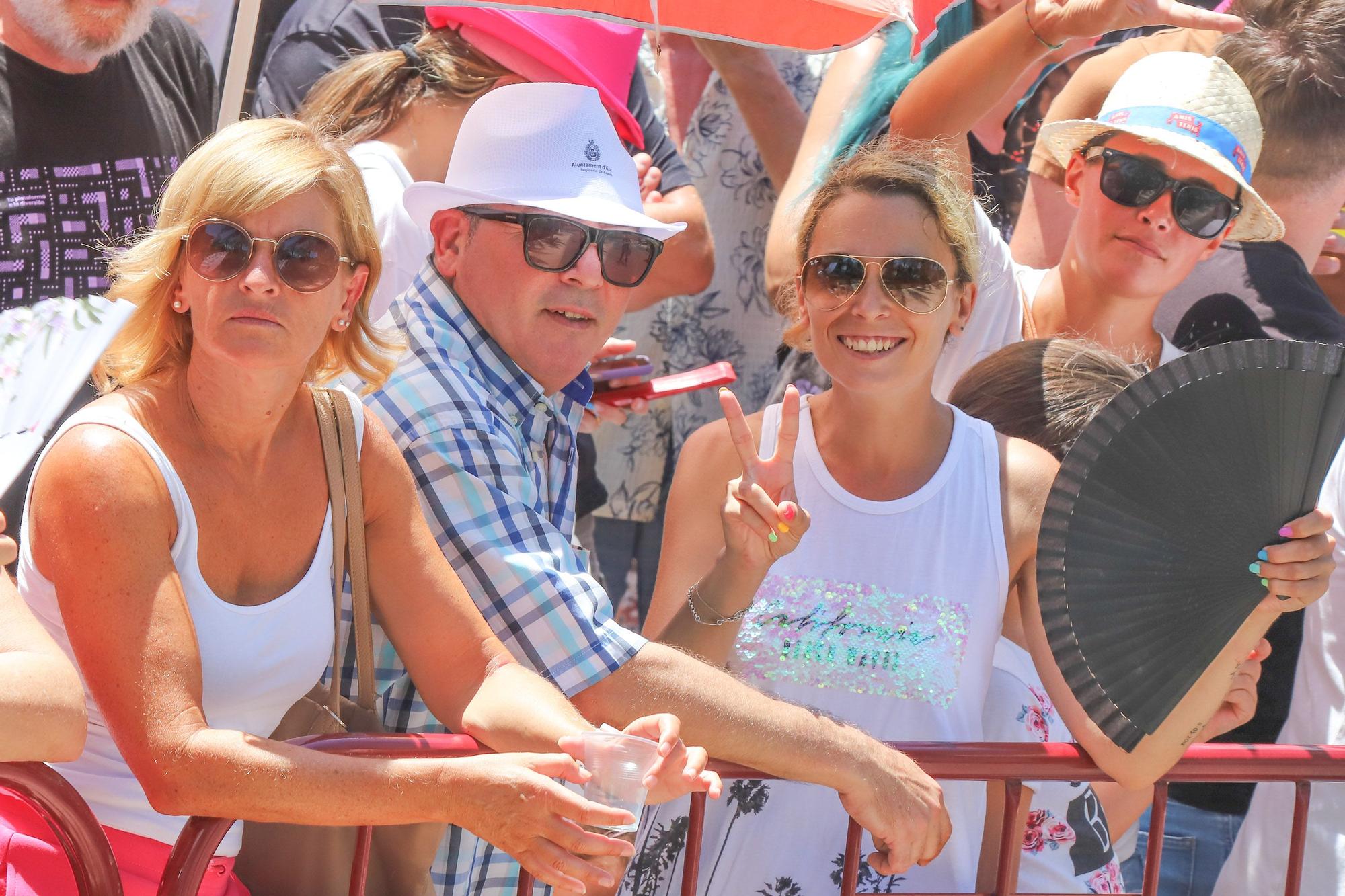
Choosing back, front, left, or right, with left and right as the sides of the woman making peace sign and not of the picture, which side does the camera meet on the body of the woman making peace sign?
front

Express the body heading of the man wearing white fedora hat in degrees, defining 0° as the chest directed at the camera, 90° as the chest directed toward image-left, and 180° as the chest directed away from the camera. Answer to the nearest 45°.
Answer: approximately 315°

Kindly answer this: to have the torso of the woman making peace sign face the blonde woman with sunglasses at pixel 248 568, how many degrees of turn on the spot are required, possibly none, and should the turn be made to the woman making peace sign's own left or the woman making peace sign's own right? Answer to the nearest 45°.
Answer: approximately 45° to the woman making peace sign's own right

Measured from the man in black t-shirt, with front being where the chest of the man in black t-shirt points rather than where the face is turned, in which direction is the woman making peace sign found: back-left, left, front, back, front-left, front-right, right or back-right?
front-left

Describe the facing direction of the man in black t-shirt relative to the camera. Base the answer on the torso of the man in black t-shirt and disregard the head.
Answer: toward the camera

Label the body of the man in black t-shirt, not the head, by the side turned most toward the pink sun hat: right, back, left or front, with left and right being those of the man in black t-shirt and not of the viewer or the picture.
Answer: left

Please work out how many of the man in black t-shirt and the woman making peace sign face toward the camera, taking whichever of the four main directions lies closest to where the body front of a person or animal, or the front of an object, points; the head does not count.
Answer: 2

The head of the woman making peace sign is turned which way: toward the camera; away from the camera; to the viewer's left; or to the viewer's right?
toward the camera

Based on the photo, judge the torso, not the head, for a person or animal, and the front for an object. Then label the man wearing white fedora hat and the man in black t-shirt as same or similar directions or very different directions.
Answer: same or similar directions

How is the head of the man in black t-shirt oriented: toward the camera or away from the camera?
toward the camera

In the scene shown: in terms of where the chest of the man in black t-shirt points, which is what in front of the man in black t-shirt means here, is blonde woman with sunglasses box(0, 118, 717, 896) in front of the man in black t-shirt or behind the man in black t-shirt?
in front
